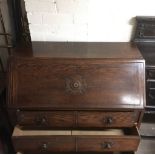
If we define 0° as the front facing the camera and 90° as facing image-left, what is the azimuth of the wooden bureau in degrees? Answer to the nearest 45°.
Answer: approximately 0°
